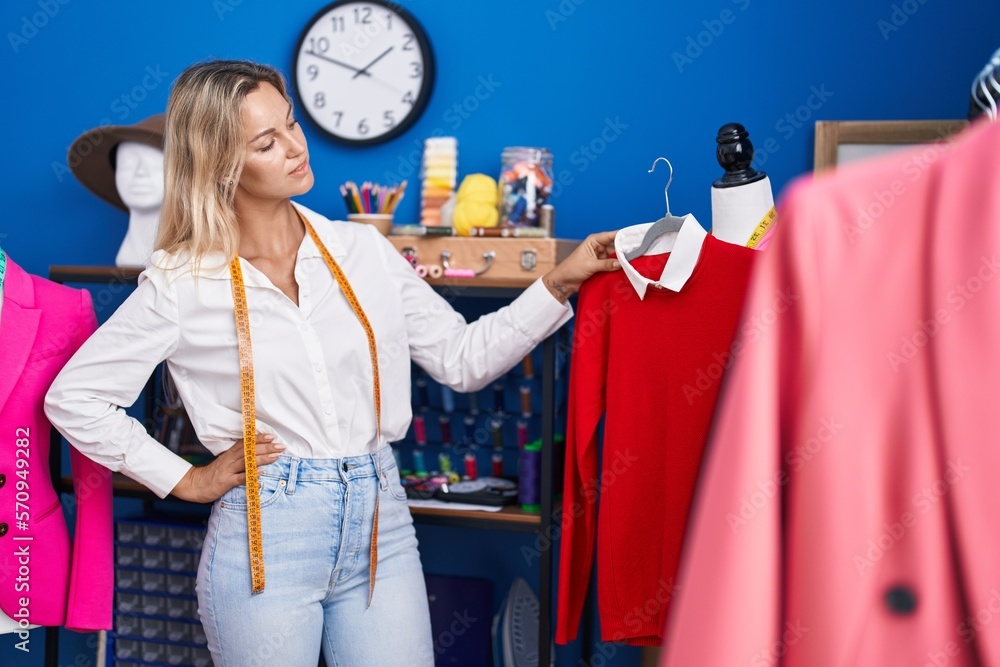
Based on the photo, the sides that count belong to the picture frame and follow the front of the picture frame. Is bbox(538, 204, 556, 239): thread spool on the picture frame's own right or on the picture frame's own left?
on the picture frame's own right

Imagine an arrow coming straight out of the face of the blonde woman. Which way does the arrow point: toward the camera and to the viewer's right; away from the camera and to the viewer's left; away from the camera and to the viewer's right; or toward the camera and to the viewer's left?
toward the camera and to the viewer's right

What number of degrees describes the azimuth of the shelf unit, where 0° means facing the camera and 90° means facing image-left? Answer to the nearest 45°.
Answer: approximately 0°

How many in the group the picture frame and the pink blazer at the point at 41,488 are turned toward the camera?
2

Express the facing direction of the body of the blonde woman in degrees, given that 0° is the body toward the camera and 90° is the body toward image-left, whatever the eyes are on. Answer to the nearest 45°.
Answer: approximately 315°

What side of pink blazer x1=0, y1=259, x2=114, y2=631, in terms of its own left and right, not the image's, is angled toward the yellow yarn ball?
left

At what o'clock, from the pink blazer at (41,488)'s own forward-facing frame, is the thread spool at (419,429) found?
The thread spool is roughly at 9 o'clock from the pink blazer.
